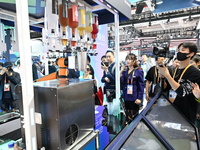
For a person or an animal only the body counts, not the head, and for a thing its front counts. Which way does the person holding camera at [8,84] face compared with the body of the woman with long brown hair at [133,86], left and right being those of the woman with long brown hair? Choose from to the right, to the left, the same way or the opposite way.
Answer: to the left

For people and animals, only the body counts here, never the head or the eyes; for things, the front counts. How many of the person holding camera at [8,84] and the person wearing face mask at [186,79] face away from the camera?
0

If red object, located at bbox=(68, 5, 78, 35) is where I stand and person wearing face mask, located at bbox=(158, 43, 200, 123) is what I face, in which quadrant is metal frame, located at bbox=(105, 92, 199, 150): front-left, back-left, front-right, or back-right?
front-right

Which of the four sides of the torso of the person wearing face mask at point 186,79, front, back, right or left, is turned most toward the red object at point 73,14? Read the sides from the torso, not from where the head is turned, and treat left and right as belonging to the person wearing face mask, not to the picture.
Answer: front

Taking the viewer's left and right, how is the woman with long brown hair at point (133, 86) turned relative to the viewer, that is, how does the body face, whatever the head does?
facing the viewer and to the left of the viewer

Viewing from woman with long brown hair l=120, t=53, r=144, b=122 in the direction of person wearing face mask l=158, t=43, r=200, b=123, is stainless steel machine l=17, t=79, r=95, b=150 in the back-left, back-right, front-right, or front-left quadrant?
front-right

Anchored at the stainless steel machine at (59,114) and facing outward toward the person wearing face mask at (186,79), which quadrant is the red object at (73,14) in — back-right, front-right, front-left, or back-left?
front-left

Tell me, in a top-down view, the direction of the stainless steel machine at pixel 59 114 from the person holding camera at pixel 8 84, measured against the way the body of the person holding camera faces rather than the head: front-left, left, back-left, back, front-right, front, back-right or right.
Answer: front

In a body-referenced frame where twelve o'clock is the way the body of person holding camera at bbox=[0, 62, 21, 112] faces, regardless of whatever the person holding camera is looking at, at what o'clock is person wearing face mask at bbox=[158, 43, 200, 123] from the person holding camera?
The person wearing face mask is roughly at 11 o'clock from the person holding camera.

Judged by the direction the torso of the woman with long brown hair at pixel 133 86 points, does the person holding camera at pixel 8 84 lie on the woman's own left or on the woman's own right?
on the woman's own right

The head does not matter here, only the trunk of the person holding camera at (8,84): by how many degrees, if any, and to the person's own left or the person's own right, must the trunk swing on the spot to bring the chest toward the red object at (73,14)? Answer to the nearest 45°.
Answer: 0° — they already face it
